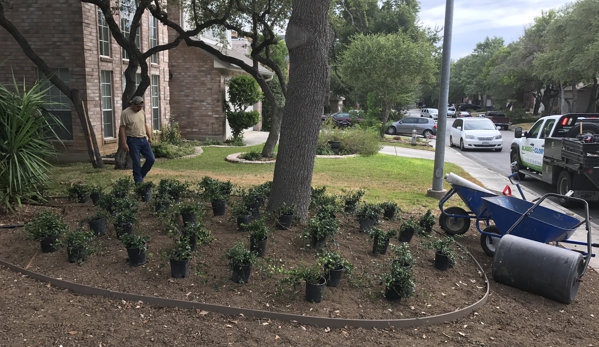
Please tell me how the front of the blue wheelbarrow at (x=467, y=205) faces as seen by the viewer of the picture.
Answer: facing to the left of the viewer

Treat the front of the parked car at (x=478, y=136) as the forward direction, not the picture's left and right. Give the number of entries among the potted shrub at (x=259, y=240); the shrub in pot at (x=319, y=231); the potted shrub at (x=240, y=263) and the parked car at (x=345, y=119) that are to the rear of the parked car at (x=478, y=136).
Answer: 1

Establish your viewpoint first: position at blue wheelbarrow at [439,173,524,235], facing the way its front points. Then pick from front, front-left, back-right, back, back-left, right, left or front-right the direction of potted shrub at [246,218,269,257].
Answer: front-left

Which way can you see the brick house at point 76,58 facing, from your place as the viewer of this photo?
facing to the right of the viewer

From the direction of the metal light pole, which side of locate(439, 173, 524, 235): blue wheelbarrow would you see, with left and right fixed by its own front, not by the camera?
right

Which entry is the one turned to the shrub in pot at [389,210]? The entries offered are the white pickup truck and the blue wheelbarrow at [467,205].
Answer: the blue wheelbarrow

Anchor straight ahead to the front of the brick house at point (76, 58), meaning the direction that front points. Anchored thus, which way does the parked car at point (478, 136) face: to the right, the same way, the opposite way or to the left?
to the right

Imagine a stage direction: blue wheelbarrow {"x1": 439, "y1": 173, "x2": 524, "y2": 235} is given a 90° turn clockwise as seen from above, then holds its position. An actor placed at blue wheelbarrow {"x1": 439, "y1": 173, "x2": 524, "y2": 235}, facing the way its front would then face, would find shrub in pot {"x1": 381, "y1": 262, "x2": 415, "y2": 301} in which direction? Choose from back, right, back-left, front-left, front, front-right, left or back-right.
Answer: back

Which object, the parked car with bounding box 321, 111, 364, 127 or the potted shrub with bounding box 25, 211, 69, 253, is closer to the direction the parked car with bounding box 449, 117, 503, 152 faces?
the potted shrub

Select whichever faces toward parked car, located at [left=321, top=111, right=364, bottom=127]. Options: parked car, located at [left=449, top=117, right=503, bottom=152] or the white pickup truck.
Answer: the white pickup truck

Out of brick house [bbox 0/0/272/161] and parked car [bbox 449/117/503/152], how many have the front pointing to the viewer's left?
0
